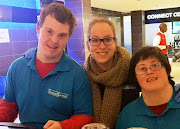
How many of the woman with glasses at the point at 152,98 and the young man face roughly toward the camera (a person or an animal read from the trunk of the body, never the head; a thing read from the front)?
2

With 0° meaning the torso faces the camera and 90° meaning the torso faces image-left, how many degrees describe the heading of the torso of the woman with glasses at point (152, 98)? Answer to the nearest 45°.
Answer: approximately 0°

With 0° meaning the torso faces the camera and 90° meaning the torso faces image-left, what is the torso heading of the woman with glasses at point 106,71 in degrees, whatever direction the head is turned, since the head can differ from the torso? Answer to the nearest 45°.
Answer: approximately 0°
